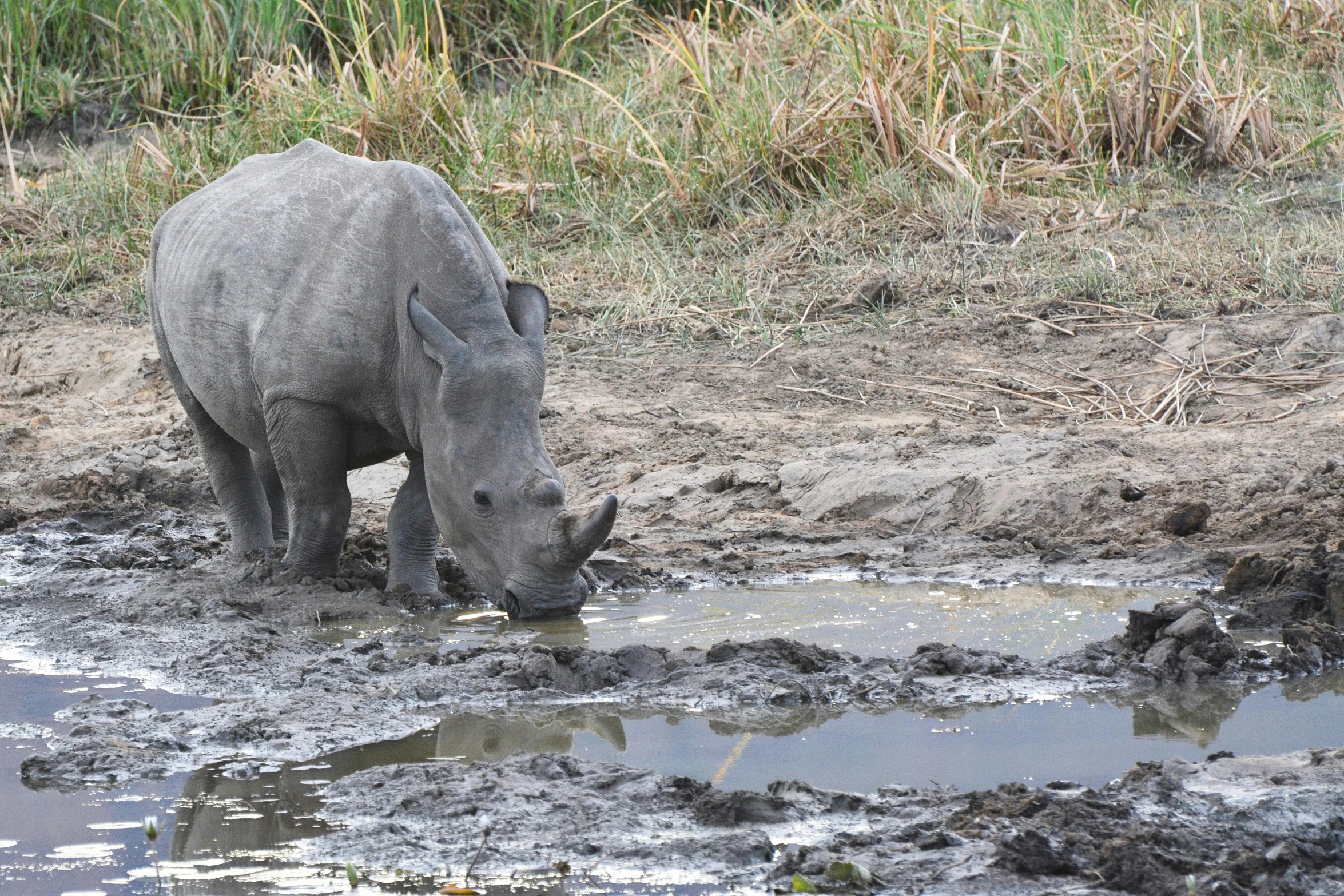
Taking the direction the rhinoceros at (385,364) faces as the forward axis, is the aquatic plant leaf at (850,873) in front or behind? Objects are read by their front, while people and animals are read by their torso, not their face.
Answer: in front

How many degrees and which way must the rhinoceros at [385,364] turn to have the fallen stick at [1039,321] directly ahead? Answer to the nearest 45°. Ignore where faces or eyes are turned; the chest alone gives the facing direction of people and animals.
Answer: approximately 90° to its left

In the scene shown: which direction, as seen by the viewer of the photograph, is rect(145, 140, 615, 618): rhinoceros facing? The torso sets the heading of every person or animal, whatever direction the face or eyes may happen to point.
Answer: facing the viewer and to the right of the viewer

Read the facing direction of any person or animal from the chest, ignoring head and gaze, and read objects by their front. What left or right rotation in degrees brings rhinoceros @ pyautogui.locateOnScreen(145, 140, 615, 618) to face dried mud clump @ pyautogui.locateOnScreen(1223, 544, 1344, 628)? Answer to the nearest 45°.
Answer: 0° — it already faces it

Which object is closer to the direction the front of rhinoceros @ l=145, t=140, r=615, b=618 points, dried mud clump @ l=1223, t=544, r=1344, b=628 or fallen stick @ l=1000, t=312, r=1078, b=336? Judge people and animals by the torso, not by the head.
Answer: the dried mud clump

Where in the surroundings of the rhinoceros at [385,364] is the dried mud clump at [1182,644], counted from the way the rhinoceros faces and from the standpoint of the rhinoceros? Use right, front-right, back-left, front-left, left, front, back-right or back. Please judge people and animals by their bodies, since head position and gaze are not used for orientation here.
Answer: front

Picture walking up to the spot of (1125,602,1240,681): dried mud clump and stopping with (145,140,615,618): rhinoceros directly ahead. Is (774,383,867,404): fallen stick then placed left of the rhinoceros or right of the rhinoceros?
right

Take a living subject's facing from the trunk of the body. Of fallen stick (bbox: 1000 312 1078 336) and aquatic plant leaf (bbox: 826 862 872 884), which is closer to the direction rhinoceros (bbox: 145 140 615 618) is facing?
the aquatic plant leaf

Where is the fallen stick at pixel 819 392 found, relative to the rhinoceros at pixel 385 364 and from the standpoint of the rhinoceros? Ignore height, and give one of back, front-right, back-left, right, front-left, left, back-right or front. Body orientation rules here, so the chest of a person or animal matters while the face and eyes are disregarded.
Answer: left
